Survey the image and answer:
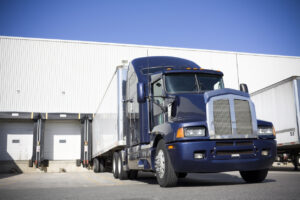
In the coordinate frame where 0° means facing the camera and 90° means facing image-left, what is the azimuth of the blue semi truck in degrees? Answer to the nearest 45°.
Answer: approximately 315°

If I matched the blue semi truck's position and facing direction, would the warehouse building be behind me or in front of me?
behind

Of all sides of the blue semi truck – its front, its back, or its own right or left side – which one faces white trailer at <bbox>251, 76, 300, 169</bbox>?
left
